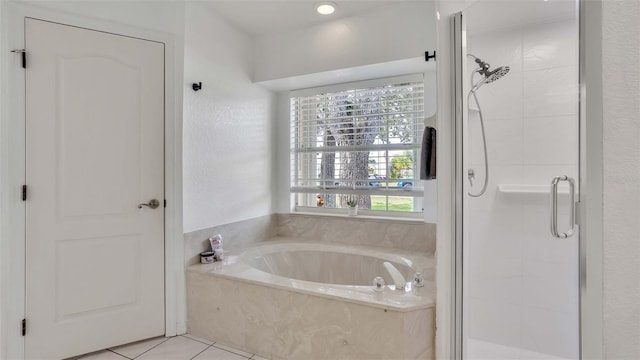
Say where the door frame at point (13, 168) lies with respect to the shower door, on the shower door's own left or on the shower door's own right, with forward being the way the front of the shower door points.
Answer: on the shower door's own right

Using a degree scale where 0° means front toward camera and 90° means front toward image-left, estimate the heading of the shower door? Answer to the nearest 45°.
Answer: approximately 0°

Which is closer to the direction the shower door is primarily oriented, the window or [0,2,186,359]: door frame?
the door frame

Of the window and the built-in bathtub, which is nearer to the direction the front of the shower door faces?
the built-in bathtub

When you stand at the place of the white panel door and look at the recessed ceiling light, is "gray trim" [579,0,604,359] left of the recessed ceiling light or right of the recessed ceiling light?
right

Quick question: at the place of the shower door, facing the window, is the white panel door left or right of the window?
left

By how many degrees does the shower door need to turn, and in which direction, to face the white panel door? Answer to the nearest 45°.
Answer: approximately 45° to its right
